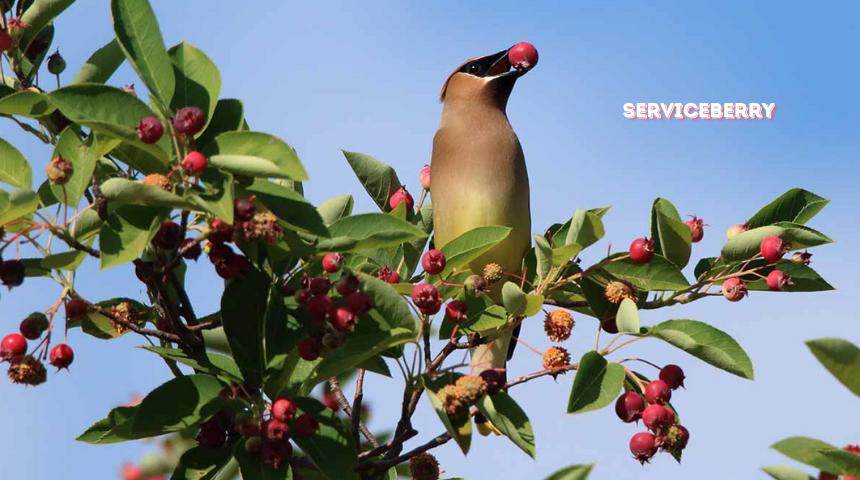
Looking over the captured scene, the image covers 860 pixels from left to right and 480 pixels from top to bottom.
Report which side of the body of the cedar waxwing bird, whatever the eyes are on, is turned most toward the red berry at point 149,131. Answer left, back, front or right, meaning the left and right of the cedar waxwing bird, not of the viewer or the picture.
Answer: right

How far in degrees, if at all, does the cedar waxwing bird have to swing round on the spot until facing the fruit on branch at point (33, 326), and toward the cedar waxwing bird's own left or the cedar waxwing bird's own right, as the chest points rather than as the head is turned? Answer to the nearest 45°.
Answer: approximately 90° to the cedar waxwing bird's own right

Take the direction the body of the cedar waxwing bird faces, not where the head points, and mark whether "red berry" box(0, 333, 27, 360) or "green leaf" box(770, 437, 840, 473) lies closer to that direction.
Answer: the green leaf

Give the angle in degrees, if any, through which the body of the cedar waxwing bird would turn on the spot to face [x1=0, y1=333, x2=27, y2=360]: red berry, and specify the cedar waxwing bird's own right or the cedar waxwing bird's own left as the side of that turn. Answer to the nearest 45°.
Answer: approximately 90° to the cedar waxwing bird's own right

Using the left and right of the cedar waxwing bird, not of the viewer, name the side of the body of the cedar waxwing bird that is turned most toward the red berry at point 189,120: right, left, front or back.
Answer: right

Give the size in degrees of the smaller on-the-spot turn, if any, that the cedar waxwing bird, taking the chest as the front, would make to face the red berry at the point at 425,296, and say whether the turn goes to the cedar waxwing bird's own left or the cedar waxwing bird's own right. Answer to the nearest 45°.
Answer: approximately 45° to the cedar waxwing bird's own right

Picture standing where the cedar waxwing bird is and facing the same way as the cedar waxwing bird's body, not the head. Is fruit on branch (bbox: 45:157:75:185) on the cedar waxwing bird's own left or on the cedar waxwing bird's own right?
on the cedar waxwing bird's own right

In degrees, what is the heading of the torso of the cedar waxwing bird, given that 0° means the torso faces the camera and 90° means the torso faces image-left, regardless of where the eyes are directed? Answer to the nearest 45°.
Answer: approximately 315°

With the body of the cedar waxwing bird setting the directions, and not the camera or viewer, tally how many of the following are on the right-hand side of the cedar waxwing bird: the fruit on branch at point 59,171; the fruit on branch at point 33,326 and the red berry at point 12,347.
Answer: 3
